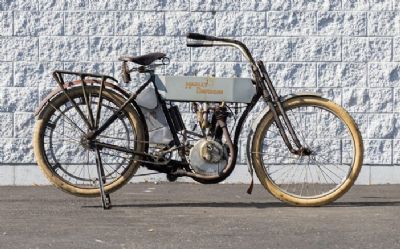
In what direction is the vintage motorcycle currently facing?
to the viewer's right
